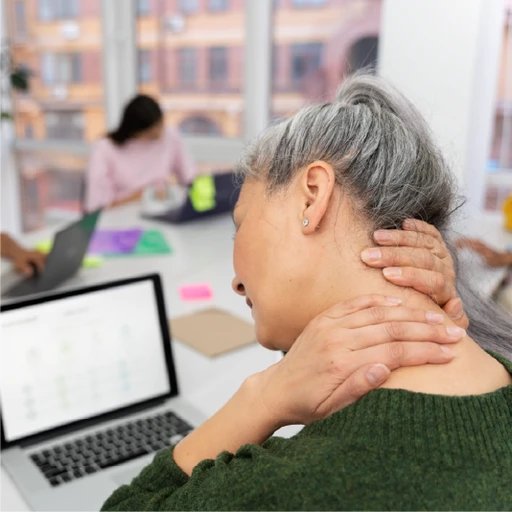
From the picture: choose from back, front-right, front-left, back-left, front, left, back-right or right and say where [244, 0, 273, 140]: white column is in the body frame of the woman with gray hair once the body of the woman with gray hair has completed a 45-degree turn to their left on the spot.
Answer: right

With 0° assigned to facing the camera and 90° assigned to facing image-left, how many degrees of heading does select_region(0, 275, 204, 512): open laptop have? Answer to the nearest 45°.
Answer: approximately 315°

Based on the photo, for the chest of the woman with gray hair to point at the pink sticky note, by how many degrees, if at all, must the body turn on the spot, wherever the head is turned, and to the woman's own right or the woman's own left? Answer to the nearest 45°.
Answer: approximately 45° to the woman's own right

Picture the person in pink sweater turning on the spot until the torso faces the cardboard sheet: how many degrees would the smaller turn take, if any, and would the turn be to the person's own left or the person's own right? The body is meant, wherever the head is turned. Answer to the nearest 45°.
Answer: approximately 45° to the person's own right

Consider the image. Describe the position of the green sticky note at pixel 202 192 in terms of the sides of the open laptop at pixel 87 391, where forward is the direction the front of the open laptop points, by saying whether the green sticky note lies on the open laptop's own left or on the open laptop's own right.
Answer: on the open laptop's own left

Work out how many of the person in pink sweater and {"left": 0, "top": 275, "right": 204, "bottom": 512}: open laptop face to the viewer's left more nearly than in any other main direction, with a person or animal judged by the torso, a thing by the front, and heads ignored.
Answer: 0

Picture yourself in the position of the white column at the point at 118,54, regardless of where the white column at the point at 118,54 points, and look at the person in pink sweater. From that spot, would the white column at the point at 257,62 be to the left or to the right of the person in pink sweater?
left

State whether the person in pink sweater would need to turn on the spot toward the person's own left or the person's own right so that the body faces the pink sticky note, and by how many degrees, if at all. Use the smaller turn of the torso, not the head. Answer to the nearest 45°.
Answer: approximately 45° to the person's own right

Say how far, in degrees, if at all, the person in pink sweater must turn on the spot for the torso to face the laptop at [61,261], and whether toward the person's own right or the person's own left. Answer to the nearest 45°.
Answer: approximately 45° to the person's own right

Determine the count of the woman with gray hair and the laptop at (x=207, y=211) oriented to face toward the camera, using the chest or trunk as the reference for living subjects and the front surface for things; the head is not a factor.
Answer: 0

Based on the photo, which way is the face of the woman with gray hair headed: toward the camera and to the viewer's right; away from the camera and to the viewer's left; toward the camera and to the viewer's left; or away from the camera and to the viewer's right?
away from the camera and to the viewer's left

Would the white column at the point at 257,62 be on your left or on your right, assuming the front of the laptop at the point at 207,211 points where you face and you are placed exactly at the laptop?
on your right

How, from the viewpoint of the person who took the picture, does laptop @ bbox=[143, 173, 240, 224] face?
facing away from the viewer and to the left of the viewer

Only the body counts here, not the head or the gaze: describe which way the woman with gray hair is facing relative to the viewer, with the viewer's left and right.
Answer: facing away from the viewer and to the left of the viewer
